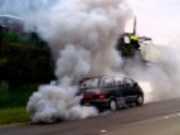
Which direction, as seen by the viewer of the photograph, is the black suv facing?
facing away from the viewer and to the right of the viewer

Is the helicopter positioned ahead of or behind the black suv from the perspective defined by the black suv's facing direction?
ahead
